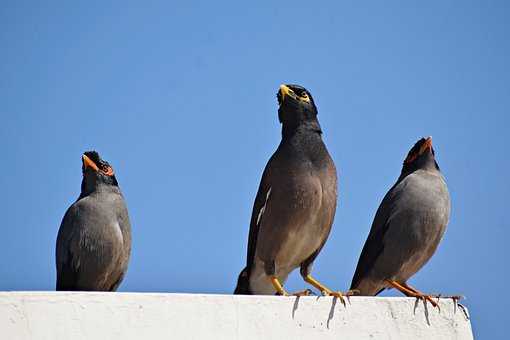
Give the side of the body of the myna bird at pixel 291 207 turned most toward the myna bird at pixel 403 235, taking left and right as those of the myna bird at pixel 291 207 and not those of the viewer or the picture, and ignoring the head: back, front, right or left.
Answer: left

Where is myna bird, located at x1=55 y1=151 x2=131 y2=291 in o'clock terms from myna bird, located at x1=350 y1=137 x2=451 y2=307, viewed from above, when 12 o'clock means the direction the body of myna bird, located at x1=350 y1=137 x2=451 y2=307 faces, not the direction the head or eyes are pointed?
myna bird, located at x1=55 y1=151 x2=131 y2=291 is roughly at 4 o'clock from myna bird, located at x1=350 y1=137 x2=451 y2=307.

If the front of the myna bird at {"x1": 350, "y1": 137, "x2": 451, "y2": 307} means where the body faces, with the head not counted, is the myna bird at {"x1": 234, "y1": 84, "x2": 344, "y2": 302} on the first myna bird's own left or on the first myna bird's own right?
on the first myna bird's own right

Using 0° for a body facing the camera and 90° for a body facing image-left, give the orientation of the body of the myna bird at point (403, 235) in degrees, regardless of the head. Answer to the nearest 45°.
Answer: approximately 315°
